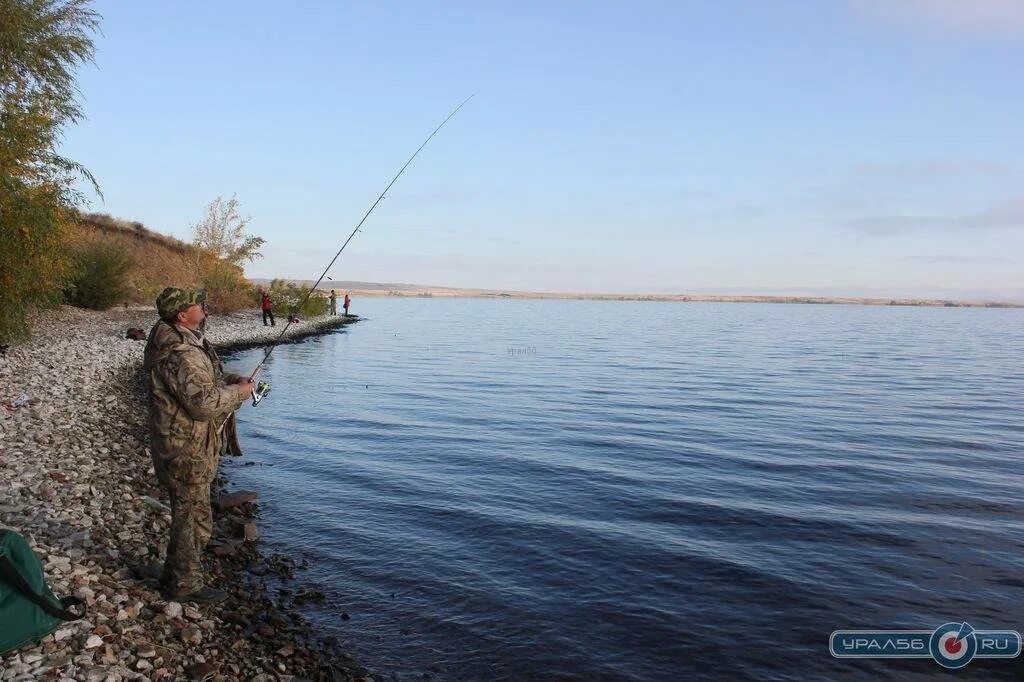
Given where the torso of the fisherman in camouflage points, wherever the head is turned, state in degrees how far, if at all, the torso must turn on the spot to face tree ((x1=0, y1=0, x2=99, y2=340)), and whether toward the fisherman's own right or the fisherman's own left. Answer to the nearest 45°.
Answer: approximately 90° to the fisherman's own left

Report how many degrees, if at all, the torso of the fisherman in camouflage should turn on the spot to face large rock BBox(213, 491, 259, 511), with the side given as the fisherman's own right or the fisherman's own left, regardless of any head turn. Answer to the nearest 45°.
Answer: approximately 90° to the fisherman's own left

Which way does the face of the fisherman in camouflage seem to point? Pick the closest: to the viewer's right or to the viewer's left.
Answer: to the viewer's right

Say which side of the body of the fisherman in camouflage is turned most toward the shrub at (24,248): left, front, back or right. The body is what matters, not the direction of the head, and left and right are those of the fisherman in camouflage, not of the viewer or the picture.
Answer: left

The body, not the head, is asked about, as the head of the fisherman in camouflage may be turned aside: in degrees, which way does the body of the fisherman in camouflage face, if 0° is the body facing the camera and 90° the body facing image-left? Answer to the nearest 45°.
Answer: approximately 270°

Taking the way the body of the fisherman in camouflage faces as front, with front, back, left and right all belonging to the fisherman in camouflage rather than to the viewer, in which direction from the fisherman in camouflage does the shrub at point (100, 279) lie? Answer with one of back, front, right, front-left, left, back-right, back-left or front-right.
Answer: left
